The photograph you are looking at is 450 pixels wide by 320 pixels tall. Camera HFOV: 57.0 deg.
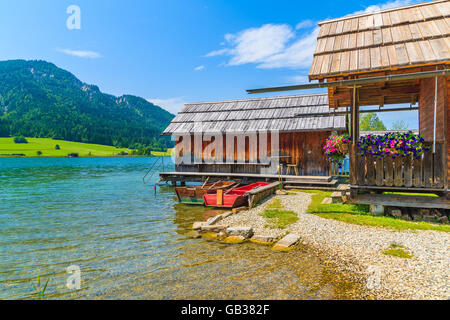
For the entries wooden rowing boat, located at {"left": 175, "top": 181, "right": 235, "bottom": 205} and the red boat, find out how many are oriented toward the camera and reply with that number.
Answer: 0

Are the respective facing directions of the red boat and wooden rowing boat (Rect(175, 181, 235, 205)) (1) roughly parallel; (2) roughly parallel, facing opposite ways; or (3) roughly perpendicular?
roughly parallel
